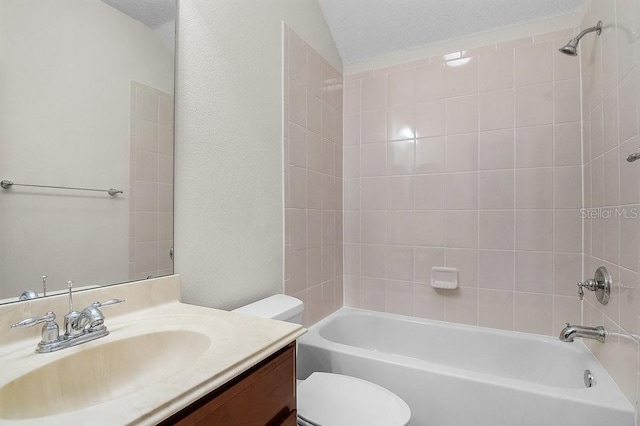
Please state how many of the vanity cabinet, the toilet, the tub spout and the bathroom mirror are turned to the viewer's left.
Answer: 1

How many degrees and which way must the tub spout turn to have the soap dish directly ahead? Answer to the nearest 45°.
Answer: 0° — it already faces it

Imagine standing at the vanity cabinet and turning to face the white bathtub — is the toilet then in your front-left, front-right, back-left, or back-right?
front-left

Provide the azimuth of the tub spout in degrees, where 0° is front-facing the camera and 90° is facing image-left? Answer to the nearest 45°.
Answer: approximately 90°

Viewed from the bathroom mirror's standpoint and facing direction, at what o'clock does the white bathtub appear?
The white bathtub is roughly at 11 o'clock from the bathroom mirror.

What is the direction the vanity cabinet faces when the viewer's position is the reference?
facing the viewer and to the right of the viewer

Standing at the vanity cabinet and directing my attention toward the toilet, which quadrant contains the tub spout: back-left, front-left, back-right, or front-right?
front-right

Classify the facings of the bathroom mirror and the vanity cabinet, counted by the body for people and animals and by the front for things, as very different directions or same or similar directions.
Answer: same or similar directions

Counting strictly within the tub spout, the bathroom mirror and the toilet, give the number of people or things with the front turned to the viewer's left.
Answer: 1

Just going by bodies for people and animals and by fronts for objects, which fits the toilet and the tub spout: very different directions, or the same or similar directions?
very different directions

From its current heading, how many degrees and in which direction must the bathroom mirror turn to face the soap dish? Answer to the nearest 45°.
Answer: approximately 45° to its left

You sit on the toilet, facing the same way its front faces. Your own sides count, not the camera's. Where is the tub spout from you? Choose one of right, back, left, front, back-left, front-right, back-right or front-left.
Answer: front-left

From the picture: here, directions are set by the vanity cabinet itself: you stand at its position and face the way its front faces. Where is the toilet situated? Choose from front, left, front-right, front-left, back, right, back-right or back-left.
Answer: left

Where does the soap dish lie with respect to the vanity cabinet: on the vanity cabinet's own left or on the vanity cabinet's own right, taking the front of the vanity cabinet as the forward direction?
on the vanity cabinet's own left

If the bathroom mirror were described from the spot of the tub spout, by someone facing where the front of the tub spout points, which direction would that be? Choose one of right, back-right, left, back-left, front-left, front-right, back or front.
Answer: front-left

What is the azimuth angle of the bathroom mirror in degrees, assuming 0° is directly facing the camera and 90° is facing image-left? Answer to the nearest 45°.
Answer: approximately 315°
